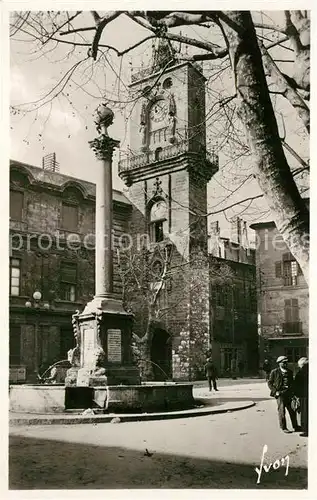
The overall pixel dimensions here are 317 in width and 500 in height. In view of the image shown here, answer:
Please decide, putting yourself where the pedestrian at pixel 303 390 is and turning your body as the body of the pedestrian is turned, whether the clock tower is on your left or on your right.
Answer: on your right

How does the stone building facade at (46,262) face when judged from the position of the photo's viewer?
facing the viewer and to the right of the viewer

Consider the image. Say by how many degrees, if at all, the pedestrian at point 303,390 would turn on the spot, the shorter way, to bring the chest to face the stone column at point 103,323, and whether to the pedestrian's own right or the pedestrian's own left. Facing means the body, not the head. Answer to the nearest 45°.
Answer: approximately 45° to the pedestrian's own right

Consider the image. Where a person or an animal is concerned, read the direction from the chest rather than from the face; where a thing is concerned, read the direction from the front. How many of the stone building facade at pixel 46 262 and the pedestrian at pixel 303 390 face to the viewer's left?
1

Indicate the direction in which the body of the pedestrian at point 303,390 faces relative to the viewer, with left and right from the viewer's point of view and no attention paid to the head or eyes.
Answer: facing to the left of the viewer

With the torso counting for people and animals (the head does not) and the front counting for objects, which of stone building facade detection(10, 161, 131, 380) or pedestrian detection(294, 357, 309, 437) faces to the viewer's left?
the pedestrian
